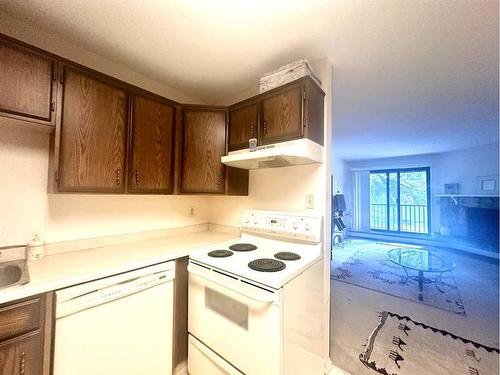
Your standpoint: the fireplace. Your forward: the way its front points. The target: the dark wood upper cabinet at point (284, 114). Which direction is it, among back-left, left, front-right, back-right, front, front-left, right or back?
front-left

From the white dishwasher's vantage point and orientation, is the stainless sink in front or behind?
behind

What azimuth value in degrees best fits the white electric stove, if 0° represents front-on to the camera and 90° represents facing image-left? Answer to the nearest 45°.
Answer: approximately 45°

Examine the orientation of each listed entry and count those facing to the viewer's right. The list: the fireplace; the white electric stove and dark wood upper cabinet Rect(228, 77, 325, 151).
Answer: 0

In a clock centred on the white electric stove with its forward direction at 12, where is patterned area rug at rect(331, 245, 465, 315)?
The patterned area rug is roughly at 6 o'clock from the white electric stove.

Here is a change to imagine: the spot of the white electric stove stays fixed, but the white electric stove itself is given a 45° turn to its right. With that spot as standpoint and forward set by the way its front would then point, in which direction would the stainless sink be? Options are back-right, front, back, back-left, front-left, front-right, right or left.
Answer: front

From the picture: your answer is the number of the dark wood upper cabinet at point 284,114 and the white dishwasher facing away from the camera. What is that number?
0

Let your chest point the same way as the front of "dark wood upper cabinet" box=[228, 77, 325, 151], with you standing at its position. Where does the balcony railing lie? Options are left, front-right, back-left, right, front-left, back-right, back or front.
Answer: back

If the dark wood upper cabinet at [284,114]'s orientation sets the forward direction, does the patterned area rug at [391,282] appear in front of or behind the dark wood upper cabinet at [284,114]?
behind

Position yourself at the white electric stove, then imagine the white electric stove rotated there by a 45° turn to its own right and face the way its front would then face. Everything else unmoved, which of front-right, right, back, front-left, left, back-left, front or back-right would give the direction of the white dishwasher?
front

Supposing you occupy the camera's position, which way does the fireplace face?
facing the viewer and to the left of the viewer

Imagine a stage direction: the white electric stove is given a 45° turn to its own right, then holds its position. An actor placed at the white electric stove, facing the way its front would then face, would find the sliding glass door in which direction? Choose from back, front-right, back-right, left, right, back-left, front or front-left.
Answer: back-right

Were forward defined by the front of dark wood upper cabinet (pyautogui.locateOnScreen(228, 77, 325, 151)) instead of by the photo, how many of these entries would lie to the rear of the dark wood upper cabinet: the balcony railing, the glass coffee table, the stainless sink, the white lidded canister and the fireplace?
3

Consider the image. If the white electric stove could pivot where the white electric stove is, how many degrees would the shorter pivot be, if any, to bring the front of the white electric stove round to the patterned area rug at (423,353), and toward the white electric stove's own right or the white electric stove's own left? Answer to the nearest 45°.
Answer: approximately 135° to the white electric stove's own left

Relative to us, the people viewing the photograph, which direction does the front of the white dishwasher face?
facing the viewer and to the right of the viewer

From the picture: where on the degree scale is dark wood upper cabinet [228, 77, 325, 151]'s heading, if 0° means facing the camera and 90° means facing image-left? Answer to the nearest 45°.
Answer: approximately 45°

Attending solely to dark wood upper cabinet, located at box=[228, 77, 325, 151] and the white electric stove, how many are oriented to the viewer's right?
0

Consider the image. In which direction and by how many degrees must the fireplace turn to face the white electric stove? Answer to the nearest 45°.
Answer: approximately 45° to its left
